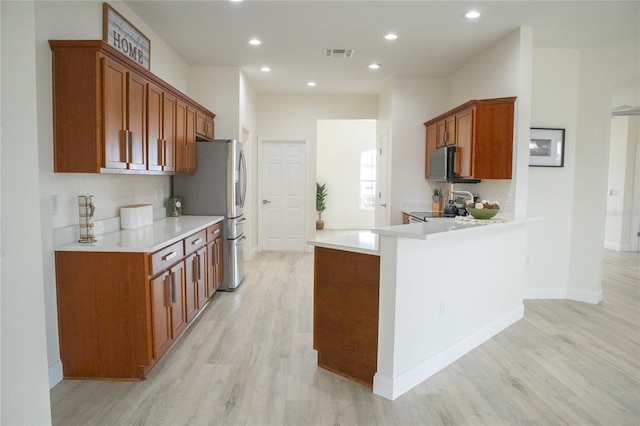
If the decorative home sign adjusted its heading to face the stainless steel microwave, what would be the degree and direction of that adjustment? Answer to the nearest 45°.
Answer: approximately 45° to its left

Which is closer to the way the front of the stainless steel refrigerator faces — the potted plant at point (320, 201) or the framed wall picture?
the framed wall picture

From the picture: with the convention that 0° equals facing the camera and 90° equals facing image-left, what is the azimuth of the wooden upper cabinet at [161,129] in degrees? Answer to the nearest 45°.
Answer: approximately 315°

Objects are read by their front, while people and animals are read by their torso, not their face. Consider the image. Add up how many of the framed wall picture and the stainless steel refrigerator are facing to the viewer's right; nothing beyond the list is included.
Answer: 1

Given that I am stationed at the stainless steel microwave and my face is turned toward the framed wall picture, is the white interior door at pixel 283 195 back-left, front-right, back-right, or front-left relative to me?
back-left

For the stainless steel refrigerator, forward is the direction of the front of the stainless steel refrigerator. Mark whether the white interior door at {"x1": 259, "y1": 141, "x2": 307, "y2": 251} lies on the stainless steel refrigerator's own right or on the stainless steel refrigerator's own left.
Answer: on the stainless steel refrigerator's own left

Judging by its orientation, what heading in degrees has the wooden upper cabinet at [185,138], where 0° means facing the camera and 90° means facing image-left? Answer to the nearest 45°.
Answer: approximately 270°

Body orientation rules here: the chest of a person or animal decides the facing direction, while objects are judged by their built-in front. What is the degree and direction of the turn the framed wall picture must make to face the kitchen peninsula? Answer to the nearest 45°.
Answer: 0° — it already faces it

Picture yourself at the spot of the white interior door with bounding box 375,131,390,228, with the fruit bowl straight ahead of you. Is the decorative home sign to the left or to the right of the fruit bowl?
right

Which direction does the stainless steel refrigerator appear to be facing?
to the viewer's right

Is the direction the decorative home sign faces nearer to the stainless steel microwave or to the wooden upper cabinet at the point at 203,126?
the stainless steel microwave

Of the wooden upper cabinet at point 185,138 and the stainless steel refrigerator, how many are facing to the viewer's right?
2
